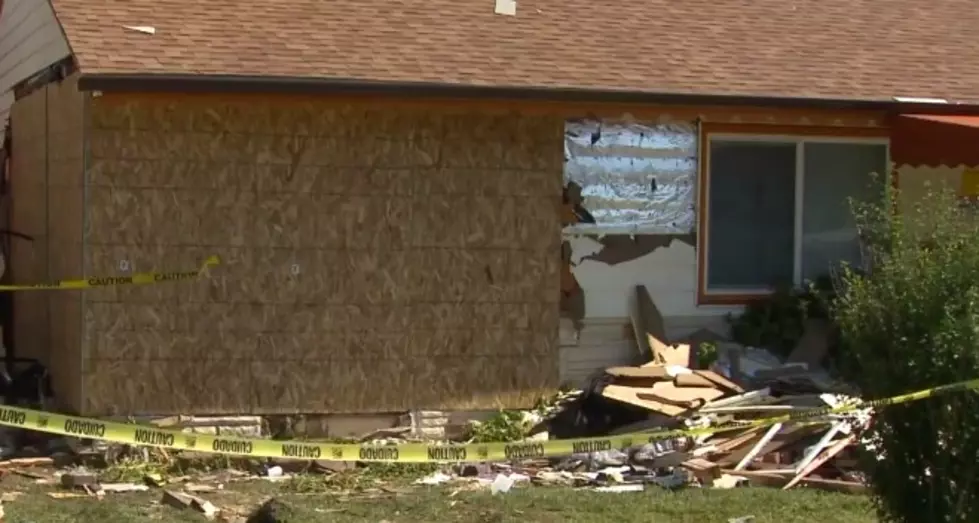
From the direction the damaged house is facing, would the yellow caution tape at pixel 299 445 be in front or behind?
in front

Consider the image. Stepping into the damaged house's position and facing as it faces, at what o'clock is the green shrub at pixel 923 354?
The green shrub is roughly at 11 o'clock from the damaged house.

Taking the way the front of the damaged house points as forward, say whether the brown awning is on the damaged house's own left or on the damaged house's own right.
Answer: on the damaged house's own left

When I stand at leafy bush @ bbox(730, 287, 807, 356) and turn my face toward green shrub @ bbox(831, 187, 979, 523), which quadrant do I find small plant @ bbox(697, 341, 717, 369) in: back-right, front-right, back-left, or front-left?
front-right

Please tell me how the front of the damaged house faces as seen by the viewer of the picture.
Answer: facing the viewer
